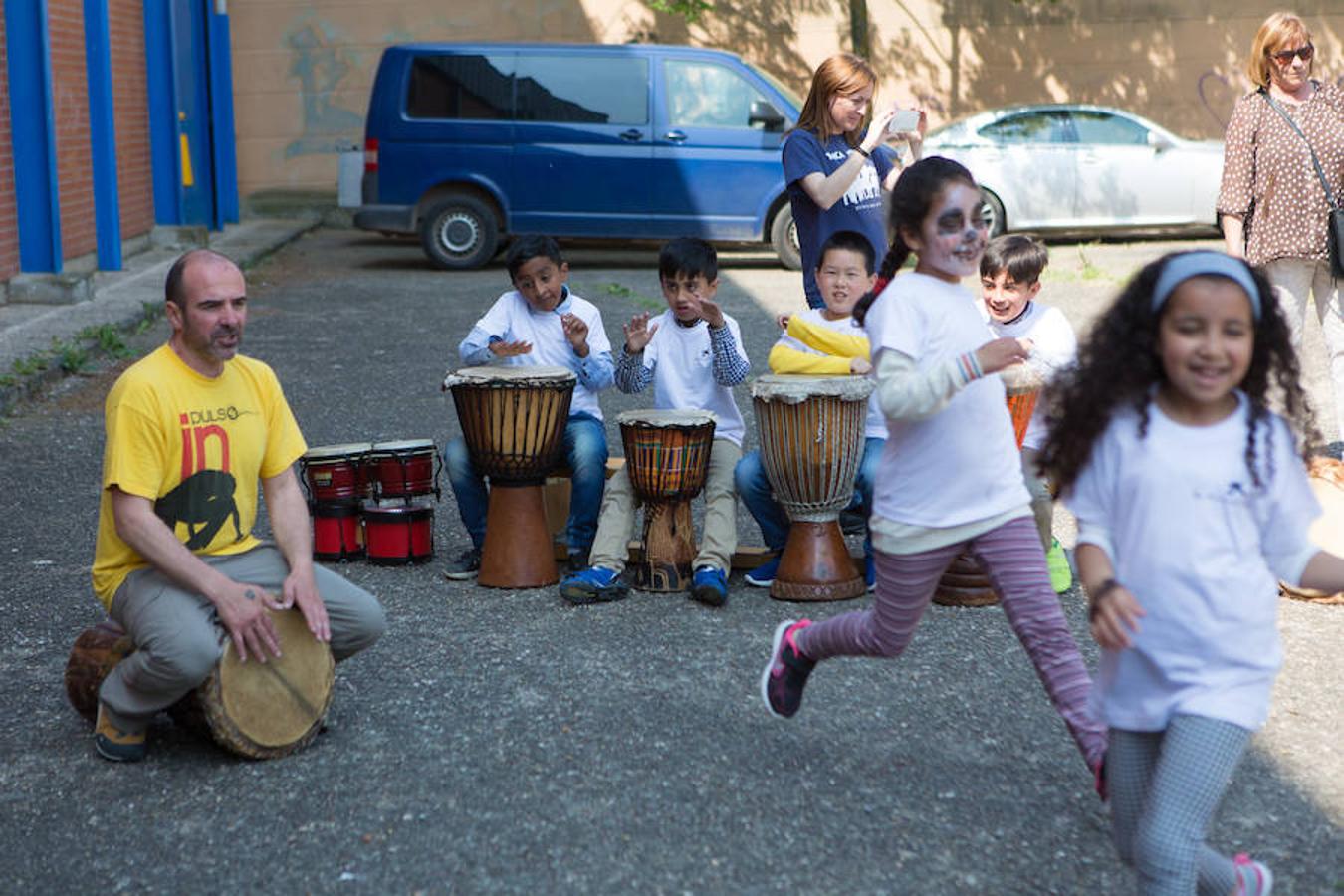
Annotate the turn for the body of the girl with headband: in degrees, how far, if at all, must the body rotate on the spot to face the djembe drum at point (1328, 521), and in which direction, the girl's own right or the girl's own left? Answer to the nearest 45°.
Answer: approximately 180°

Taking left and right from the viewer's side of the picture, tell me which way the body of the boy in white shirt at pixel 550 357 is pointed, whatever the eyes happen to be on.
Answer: facing the viewer

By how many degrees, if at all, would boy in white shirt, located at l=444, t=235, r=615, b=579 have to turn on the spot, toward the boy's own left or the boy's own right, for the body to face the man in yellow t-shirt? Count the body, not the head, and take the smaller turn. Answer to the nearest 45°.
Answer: approximately 45° to the boy's own right

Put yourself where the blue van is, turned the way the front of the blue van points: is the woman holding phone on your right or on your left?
on your right

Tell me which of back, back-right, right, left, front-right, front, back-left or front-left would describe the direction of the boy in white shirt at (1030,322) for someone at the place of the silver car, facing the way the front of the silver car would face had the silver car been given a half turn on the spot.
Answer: left

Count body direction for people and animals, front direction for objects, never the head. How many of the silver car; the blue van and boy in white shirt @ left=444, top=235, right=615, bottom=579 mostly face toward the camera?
1

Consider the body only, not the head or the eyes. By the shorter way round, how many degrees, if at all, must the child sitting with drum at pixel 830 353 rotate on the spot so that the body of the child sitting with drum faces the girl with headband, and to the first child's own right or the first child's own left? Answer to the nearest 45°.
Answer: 0° — they already face them

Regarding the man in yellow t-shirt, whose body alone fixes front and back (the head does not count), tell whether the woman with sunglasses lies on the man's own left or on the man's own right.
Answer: on the man's own left

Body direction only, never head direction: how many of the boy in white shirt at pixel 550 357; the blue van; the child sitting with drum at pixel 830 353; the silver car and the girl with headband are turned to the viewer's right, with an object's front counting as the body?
2

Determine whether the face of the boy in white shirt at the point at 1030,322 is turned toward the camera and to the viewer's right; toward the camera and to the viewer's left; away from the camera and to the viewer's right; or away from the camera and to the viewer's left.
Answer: toward the camera and to the viewer's left

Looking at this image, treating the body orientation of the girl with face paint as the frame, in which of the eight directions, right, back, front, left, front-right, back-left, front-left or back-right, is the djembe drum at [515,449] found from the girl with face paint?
back

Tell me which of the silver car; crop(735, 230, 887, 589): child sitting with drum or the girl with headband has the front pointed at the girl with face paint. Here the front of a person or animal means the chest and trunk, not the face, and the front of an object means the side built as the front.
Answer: the child sitting with drum

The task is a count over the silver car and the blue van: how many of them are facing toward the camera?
0

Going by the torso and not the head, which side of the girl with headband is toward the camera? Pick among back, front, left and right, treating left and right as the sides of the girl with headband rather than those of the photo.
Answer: front

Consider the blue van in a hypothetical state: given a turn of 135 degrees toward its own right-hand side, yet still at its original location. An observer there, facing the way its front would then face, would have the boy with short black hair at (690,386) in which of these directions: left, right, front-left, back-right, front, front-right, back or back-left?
front-left

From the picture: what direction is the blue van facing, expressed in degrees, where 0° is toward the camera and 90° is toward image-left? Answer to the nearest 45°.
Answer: approximately 270°

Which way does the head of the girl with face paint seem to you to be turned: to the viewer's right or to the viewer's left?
to the viewer's right

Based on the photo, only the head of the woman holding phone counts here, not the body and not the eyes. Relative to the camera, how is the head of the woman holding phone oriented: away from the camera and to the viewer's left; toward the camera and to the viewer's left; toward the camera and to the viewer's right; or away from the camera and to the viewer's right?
toward the camera and to the viewer's right

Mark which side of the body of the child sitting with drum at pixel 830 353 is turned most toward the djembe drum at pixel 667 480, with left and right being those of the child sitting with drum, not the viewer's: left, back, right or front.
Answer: right
